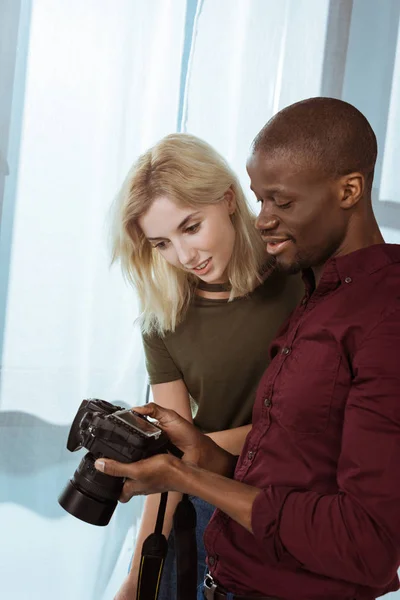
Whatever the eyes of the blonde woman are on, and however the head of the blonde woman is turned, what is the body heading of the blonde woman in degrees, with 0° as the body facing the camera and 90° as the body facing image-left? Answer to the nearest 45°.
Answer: approximately 0°
